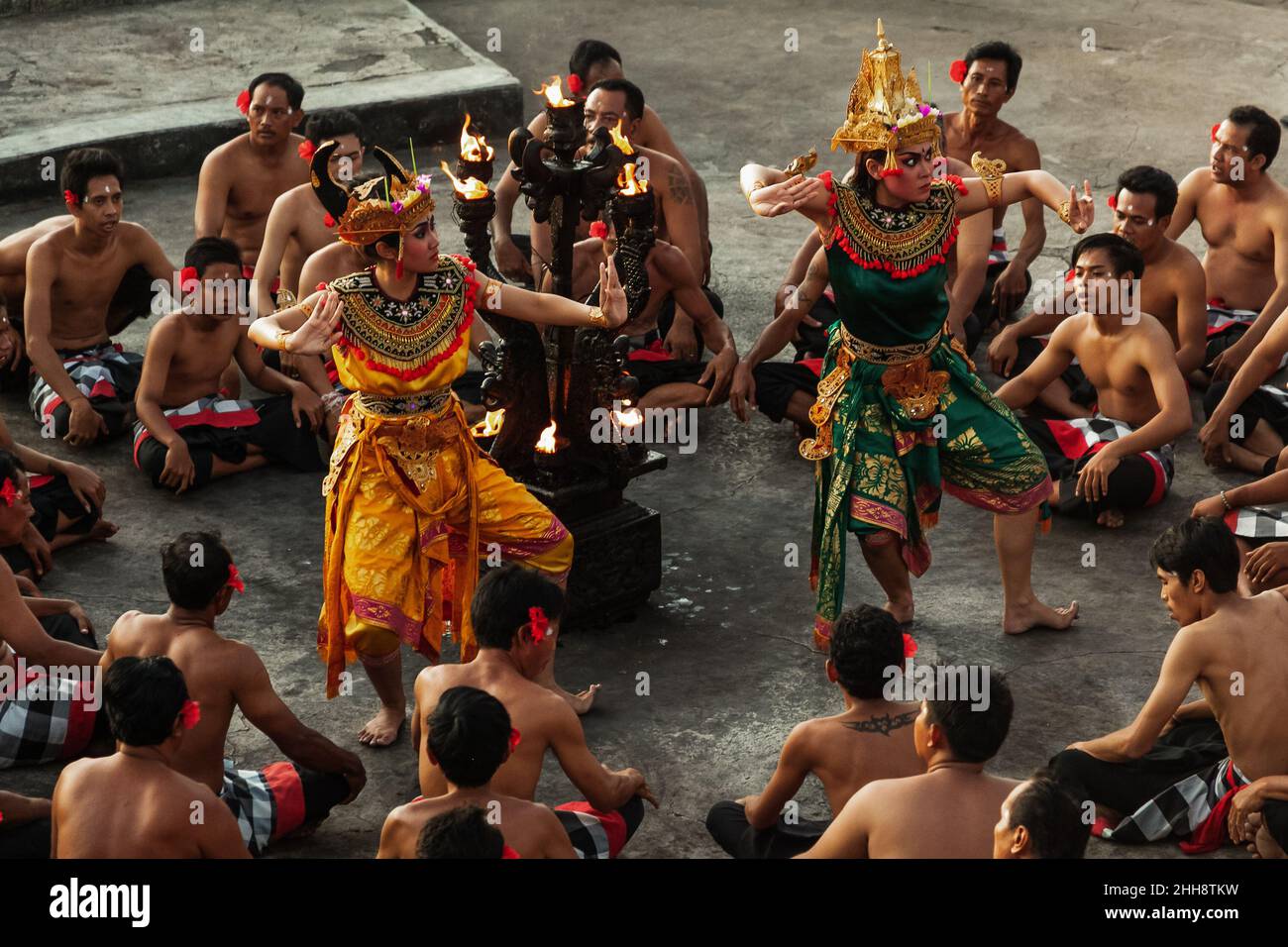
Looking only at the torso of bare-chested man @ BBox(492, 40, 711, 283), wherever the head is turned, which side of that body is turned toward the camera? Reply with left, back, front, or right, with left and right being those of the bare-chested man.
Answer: front

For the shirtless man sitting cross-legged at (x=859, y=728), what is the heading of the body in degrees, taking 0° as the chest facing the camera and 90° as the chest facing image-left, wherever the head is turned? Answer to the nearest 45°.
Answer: approximately 180°

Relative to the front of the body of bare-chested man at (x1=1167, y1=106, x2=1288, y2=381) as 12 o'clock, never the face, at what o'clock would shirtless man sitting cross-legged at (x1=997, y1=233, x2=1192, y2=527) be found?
The shirtless man sitting cross-legged is roughly at 11 o'clock from the bare-chested man.

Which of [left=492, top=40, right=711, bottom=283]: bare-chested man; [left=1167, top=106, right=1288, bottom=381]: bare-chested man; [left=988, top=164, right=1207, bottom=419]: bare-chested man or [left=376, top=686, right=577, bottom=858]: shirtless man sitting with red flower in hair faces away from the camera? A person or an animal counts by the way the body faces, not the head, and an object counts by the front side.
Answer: the shirtless man sitting with red flower in hair

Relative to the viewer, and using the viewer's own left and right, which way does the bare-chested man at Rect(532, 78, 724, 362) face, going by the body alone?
facing the viewer and to the left of the viewer

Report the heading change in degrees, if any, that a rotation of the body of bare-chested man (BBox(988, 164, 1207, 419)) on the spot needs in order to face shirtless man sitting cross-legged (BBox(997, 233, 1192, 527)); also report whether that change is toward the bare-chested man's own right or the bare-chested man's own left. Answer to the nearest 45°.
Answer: approximately 45° to the bare-chested man's own left

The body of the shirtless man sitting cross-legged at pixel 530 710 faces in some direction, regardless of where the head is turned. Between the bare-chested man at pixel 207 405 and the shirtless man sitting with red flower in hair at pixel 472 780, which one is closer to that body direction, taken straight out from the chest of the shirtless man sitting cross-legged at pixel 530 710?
the bare-chested man

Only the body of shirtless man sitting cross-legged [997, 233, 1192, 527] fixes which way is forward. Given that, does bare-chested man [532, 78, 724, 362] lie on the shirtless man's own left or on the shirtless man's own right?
on the shirtless man's own right

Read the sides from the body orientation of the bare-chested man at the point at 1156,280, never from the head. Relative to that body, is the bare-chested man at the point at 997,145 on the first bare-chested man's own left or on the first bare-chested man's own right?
on the first bare-chested man's own right

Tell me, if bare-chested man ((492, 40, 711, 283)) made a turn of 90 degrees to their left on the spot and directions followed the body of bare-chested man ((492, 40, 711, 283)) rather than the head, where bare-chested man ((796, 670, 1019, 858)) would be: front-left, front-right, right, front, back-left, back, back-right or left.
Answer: right

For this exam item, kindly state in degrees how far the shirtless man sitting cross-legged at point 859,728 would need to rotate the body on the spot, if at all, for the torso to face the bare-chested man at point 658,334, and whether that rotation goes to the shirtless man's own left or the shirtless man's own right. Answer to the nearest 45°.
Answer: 0° — they already face them

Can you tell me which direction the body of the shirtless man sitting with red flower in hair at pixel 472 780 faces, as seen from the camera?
away from the camera

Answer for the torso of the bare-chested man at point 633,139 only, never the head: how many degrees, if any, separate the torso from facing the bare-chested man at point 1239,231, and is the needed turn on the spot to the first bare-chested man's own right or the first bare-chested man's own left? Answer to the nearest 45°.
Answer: approximately 90° to the first bare-chested man's own left

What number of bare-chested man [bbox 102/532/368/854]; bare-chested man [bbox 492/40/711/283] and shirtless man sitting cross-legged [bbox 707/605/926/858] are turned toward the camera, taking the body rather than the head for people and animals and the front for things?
1

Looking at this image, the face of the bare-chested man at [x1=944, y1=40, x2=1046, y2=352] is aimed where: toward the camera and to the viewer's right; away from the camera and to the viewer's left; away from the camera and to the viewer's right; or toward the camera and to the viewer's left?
toward the camera and to the viewer's left
